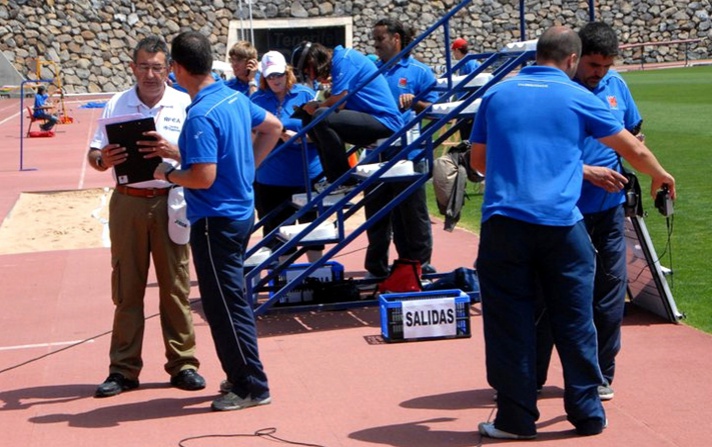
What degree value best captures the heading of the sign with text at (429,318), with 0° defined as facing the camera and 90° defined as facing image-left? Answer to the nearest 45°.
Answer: approximately 0°

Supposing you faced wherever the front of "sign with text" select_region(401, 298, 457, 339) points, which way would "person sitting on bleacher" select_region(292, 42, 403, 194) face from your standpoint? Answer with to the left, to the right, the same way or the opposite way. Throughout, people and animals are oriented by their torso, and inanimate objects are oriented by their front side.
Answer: to the right

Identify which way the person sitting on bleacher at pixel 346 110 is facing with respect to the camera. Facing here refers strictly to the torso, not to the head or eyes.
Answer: to the viewer's left

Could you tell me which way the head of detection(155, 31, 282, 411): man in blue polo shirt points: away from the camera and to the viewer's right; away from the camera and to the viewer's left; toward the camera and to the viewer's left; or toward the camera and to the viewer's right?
away from the camera and to the viewer's left

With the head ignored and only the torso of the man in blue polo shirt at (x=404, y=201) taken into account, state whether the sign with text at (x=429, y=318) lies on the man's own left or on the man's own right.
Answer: on the man's own left

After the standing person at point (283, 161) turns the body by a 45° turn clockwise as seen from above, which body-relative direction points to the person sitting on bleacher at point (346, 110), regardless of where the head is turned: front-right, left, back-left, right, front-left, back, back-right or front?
left

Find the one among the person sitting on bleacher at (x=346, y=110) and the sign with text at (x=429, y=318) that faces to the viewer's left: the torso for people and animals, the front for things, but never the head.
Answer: the person sitting on bleacher

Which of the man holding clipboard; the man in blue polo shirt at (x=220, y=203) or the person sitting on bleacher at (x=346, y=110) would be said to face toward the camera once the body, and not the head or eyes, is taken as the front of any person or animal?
the man holding clipboard

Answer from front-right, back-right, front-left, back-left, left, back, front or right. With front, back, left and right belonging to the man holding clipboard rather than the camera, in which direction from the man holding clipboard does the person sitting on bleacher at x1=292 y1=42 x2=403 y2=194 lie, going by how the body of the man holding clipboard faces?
back-left

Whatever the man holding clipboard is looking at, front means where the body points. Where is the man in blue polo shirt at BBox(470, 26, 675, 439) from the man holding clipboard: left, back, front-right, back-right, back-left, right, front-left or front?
front-left

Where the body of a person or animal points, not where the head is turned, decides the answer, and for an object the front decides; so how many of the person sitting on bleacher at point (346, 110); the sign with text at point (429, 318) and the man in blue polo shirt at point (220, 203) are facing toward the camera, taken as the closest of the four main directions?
1

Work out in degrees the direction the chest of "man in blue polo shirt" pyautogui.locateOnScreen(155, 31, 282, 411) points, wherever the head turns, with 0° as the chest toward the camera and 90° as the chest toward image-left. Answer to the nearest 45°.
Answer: approximately 135°
